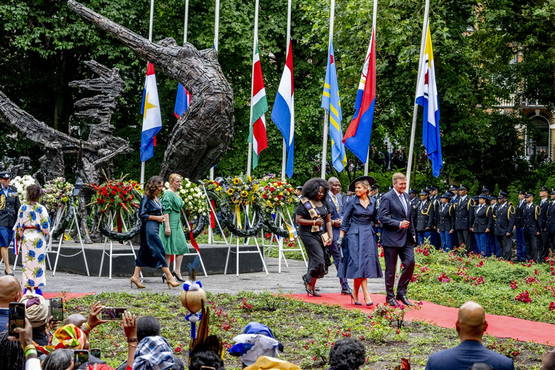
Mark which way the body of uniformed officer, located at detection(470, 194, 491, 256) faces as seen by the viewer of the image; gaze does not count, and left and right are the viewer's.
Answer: facing the viewer and to the left of the viewer

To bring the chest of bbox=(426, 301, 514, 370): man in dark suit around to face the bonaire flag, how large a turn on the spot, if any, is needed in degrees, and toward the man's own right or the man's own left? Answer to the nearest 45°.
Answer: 0° — they already face it

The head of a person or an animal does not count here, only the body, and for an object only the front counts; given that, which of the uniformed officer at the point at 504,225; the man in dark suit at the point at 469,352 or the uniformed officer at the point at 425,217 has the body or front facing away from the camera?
the man in dark suit

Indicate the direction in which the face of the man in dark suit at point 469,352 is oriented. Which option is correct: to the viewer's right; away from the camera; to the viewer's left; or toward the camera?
away from the camera

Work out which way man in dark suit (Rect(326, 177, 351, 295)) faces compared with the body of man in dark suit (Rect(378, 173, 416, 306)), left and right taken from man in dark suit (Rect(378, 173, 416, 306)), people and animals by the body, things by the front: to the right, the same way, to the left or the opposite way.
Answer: the same way

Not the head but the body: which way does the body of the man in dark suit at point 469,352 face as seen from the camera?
away from the camera

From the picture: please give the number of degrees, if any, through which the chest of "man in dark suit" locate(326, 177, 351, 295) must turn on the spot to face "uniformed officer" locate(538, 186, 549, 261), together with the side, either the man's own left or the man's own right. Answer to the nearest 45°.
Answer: approximately 90° to the man's own left

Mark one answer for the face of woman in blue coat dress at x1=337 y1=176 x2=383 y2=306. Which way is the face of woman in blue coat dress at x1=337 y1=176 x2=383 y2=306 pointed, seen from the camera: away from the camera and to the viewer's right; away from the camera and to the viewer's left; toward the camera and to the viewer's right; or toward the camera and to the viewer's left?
toward the camera and to the viewer's left

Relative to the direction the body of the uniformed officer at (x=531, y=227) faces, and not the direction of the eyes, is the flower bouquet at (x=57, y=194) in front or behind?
in front

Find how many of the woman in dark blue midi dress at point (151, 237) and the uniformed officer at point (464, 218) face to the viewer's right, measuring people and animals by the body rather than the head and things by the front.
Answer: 1

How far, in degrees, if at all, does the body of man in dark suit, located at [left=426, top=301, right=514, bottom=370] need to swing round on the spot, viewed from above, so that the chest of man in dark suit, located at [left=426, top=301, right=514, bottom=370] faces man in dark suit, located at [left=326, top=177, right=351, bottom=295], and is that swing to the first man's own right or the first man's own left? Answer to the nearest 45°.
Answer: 0° — they already face them

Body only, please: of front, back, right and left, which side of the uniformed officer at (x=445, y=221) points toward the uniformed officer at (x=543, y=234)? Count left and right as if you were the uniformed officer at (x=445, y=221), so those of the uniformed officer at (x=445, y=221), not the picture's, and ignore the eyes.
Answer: left

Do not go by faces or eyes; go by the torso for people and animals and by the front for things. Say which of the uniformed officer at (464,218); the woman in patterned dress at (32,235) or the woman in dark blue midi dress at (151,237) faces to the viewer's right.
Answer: the woman in dark blue midi dress

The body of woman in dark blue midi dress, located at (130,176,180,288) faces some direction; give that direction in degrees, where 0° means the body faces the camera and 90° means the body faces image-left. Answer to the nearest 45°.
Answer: approximately 270°
